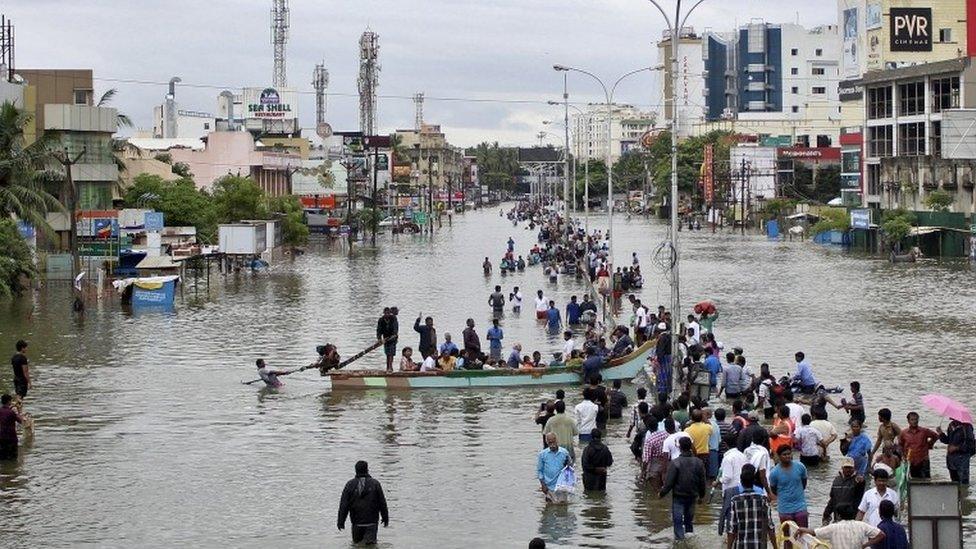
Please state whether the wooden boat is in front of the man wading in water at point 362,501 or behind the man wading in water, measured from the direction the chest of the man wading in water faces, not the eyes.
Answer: in front

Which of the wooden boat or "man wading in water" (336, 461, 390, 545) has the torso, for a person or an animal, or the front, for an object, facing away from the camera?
the man wading in water

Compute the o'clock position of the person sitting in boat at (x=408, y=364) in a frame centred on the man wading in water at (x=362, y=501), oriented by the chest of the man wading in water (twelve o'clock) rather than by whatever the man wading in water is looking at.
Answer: The person sitting in boat is roughly at 12 o'clock from the man wading in water.

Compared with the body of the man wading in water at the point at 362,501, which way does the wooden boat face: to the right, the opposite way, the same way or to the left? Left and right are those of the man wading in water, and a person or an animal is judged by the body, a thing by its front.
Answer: to the right

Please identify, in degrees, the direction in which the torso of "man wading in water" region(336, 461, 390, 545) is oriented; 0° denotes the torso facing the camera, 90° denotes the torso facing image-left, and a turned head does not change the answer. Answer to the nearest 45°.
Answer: approximately 180°

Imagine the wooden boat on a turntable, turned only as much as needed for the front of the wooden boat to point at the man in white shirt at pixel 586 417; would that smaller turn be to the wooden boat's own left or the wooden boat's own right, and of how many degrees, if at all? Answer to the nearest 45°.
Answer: approximately 90° to the wooden boat's own right

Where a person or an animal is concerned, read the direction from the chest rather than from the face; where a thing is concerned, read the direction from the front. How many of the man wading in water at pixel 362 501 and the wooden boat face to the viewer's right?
1

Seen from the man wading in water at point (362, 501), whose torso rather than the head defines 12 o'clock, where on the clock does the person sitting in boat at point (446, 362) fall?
The person sitting in boat is roughly at 12 o'clock from the man wading in water.

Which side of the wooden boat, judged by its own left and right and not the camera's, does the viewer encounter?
right

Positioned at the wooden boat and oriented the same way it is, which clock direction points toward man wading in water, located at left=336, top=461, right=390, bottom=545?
The man wading in water is roughly at 3 o'clock from the wooden boat.

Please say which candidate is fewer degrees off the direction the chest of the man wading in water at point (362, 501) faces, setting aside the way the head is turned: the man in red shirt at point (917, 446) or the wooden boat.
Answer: the wooden boat
